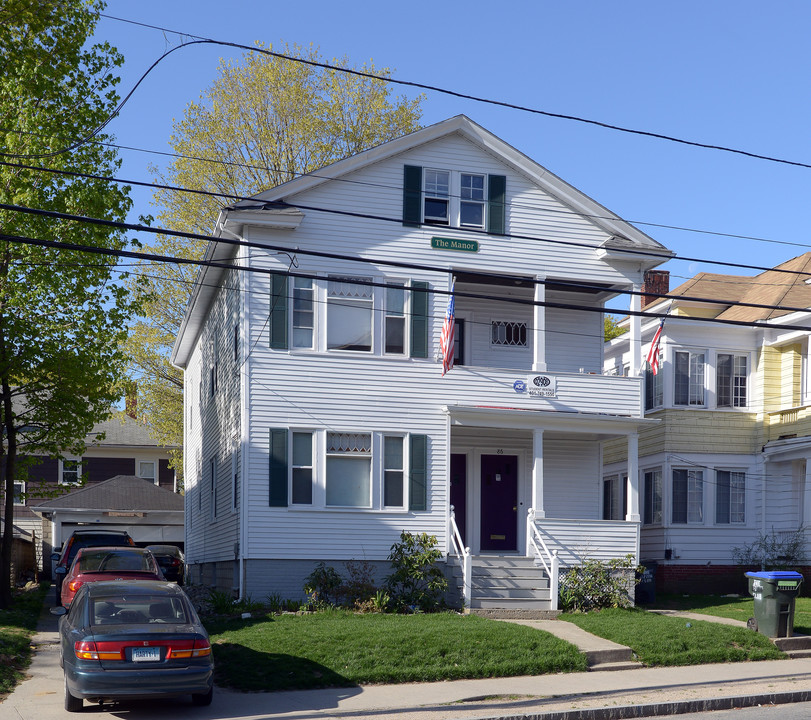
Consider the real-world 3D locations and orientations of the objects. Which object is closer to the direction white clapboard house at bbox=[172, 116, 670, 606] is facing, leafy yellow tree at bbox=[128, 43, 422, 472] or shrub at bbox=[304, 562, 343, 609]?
the shrub

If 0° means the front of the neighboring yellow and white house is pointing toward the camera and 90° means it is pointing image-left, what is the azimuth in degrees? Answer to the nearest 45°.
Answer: approximately 0°

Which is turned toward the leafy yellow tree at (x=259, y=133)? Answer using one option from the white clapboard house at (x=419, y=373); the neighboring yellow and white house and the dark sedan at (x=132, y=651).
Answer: the dark sedan

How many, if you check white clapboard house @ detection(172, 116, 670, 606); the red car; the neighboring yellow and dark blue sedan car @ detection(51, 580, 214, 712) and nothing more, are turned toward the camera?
2

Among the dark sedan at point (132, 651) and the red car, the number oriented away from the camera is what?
2

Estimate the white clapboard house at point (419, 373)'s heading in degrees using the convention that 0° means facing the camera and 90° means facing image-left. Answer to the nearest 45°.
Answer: approximately 0°

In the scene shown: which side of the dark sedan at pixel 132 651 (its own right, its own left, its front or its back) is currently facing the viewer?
back

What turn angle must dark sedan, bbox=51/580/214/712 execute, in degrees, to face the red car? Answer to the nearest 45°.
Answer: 0° — it already faces it

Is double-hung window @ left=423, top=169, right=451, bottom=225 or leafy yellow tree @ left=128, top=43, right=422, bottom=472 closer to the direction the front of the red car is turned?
the leafy yellow tree

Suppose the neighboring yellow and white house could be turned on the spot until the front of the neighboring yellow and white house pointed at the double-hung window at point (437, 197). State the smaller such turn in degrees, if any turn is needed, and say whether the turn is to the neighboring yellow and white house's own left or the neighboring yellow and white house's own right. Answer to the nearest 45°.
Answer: approximately 45° to the neighboring yellow and white house's own right

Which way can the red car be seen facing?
away from the camera
